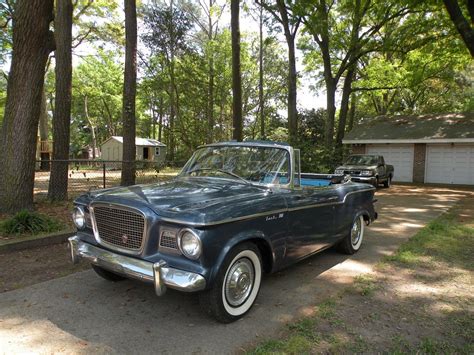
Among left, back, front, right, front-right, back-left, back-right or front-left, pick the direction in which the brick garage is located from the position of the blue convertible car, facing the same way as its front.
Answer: back

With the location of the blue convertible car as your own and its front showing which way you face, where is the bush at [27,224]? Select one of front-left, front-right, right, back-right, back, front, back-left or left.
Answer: right

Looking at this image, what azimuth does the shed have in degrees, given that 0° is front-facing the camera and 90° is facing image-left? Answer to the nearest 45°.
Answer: approximately 315°

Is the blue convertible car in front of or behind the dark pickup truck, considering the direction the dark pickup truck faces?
in front

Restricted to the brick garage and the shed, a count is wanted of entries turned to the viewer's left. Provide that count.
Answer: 0

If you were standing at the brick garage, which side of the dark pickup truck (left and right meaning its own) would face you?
back

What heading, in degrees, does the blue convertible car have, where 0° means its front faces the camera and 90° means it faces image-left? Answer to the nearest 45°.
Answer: approximately 45°

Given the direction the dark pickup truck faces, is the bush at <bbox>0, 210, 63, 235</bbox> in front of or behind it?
in front

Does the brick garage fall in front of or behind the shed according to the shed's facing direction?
in front

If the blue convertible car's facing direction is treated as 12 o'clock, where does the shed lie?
The shed is roughly at 4 o'clock from the blue convertible car.
